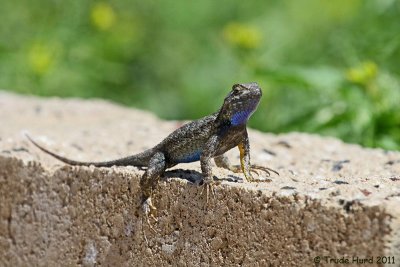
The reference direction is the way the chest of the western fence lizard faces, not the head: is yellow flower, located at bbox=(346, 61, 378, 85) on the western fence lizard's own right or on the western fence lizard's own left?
on the western fence lizard's own left

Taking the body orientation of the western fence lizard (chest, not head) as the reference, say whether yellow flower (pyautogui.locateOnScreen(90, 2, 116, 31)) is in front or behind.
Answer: behind

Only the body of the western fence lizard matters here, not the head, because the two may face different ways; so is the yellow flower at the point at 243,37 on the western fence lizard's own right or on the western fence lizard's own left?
on the western fence lizard's own left
